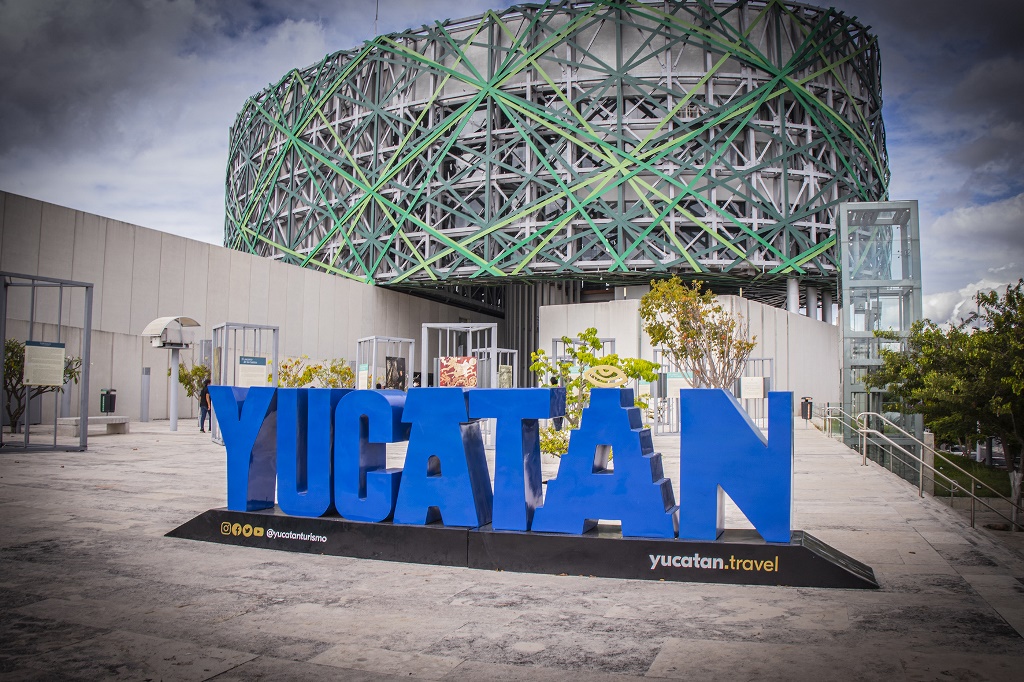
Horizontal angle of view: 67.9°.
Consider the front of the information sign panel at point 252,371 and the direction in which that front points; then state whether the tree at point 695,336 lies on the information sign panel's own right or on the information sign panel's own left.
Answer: on the information sign panel's own left

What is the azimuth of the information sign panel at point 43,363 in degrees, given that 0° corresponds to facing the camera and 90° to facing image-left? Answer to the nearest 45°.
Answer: approximately 0°

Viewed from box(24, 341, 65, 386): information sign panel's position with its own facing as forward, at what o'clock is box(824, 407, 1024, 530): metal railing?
The metal railing is roughly at 10 o'clock from the information sign panel.

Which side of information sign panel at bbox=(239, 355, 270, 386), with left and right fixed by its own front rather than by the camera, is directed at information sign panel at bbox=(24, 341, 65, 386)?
right

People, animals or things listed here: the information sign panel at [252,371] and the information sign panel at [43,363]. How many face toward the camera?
2

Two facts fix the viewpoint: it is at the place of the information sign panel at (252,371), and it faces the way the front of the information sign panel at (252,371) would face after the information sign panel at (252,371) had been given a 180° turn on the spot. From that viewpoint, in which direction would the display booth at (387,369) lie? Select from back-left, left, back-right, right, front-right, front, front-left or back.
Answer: front-right
